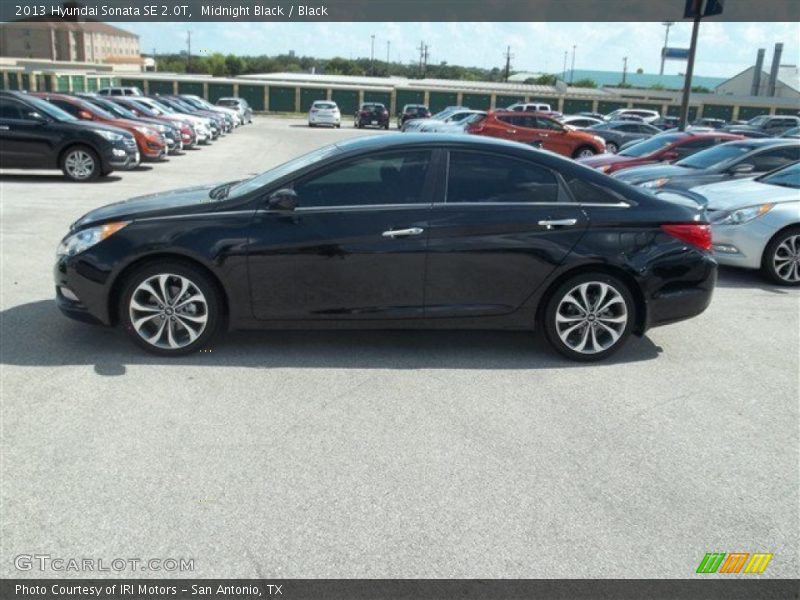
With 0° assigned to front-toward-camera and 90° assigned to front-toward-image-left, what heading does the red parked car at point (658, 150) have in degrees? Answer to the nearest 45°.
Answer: approximately 45°

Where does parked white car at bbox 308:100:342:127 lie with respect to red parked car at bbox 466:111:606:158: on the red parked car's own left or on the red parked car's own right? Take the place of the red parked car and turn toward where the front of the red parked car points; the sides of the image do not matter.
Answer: on the red parked car's own left

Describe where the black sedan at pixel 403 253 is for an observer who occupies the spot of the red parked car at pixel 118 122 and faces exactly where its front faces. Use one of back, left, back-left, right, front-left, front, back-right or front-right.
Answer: front-right

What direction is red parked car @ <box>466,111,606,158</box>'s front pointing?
to the viewer's right

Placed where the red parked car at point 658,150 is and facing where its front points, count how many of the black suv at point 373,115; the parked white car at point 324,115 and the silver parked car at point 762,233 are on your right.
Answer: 2

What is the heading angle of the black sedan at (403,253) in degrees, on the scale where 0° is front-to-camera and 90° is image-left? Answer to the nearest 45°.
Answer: approximately 90°

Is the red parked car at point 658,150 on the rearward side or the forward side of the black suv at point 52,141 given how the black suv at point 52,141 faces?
on the forward side

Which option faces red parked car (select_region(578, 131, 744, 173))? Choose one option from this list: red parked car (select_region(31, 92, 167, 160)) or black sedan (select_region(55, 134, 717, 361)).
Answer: red parked car (select_region(31, 92, 167, 160))

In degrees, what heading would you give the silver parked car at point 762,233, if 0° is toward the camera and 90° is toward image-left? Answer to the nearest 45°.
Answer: approximately 45°

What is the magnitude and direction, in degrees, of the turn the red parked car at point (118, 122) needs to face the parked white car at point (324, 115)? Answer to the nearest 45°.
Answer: approximately 90° to its left

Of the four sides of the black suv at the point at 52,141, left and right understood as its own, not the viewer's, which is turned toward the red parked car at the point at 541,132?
front

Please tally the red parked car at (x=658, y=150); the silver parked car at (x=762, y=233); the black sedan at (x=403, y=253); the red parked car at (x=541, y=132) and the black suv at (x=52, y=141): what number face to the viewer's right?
2

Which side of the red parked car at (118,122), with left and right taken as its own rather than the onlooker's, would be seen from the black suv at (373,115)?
left

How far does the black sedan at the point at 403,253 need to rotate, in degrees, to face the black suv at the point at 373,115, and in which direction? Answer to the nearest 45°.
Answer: approximately 90° to its right

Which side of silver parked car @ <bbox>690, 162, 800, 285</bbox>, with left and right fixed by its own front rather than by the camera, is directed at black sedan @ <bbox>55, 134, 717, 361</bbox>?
front

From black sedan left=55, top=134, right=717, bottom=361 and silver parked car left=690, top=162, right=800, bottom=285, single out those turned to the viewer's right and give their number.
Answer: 0

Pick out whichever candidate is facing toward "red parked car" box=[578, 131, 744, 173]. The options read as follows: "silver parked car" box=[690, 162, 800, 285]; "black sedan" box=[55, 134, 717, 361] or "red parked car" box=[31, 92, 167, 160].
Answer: "red parked car" box=[31, 92, 167, 160]
